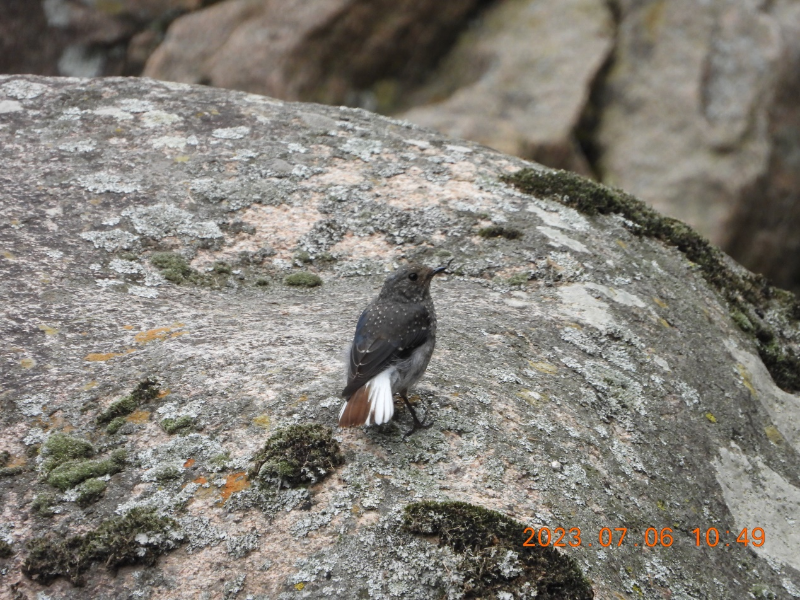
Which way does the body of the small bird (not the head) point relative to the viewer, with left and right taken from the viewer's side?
facing away from the viewer and to the right of the viewer
